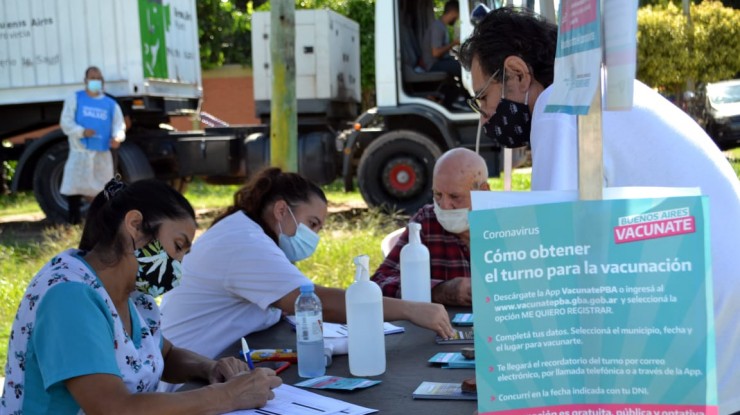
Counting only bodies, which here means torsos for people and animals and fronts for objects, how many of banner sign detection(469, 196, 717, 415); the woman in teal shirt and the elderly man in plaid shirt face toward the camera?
2

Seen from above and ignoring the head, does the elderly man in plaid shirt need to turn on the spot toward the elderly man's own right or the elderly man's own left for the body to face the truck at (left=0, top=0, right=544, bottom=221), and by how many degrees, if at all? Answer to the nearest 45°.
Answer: approximately 180°

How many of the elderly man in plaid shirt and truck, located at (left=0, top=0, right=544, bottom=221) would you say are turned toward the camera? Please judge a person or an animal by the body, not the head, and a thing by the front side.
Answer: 1

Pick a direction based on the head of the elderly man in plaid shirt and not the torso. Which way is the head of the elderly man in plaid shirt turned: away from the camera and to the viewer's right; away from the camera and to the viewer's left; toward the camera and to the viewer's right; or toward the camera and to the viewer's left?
toward the camera and to the viewer's left

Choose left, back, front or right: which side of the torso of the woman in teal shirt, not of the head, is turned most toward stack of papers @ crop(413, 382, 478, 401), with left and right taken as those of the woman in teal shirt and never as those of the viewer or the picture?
front

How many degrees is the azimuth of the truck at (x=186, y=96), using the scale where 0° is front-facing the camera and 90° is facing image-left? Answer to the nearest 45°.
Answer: approximately 270°

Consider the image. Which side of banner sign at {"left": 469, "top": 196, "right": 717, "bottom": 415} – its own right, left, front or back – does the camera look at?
front

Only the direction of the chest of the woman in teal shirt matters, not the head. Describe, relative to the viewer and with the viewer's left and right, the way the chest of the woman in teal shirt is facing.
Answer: facing to the right of the viewer

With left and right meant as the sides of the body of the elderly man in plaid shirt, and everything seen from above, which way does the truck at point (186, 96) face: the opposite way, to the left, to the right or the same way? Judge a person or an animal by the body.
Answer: to the left

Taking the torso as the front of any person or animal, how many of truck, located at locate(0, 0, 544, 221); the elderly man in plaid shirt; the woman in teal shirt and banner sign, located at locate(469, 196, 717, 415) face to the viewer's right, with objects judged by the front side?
2

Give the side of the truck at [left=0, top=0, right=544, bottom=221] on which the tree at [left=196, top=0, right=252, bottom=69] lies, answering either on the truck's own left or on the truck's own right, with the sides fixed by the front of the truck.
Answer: on the truck's own left

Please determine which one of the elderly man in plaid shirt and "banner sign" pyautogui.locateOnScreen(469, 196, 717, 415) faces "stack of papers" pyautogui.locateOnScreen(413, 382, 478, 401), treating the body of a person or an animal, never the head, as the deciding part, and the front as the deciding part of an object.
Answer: the elderly man in plaid shirt

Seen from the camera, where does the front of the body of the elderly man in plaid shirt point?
toward the camera

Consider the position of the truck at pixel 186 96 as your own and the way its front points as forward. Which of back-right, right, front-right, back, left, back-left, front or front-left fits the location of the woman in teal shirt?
right
